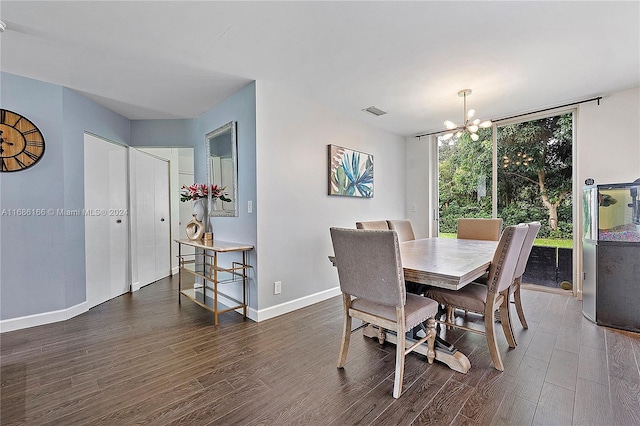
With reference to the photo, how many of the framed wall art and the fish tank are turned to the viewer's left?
1

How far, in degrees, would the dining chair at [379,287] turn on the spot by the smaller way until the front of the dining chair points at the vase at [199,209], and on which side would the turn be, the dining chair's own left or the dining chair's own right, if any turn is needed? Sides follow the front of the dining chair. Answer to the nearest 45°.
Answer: approximately 90° to the dining chair's own left

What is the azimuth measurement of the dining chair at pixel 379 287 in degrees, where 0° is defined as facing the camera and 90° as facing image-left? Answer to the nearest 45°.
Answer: approximately 225°

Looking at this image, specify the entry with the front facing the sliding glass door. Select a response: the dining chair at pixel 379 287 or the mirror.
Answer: the dining chair

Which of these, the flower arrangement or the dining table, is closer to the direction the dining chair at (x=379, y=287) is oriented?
the dining table

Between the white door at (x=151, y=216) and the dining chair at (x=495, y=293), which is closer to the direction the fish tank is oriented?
the white door

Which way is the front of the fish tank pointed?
to the viewer's left

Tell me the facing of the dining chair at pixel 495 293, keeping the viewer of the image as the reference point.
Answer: facing away from the viewer and to the left of the viewer

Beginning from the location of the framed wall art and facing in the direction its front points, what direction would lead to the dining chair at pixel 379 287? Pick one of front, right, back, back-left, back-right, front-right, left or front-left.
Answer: front-right

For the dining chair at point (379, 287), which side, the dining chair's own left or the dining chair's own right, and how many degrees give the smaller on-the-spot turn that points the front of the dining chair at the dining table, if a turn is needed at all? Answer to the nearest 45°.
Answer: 0° — it already faces it

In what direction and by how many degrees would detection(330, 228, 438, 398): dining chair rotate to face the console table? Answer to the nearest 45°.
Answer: approximately 90° to its left
